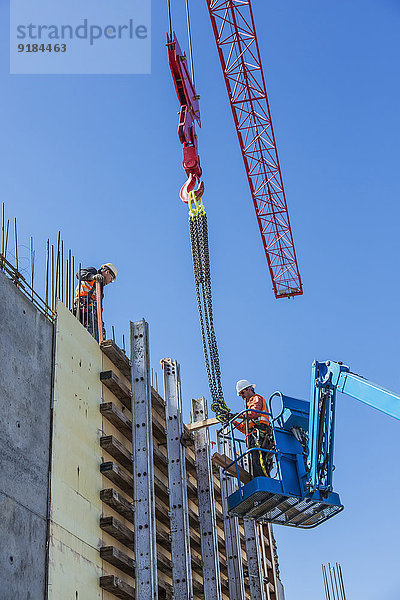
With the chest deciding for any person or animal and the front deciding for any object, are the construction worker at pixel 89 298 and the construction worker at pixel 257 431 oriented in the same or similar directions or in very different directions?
very different directions

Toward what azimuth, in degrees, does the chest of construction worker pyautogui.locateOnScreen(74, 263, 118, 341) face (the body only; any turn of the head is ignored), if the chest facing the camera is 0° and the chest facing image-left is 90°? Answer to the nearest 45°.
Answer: approximately 270°

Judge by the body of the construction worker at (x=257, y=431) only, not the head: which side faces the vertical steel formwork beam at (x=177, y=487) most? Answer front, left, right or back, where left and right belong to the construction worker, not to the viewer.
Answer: front

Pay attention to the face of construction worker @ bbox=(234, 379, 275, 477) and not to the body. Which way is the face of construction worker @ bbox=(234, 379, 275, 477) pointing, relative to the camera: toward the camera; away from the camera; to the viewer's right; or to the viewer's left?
to the viewer's left

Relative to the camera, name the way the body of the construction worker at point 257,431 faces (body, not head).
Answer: to the viewer's left

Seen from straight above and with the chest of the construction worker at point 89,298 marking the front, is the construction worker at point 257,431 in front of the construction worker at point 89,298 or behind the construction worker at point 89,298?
in front

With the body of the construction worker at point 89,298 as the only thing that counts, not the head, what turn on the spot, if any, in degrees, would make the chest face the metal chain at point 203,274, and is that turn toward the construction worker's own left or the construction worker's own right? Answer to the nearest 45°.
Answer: approximately 45° to the construction worker's own left

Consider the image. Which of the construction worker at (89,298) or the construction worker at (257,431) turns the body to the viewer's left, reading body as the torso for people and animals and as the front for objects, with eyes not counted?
the construction worker at (257,431)

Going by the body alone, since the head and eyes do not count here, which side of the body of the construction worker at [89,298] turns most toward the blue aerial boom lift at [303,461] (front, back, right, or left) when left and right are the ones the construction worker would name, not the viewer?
front

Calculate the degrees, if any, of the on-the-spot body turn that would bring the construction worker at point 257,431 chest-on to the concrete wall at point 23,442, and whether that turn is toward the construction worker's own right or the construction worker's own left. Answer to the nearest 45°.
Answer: approximately 45° to the construction worker's own left

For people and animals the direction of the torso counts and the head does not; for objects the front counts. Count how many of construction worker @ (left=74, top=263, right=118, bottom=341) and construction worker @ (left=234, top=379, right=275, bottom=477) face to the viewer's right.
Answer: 1
